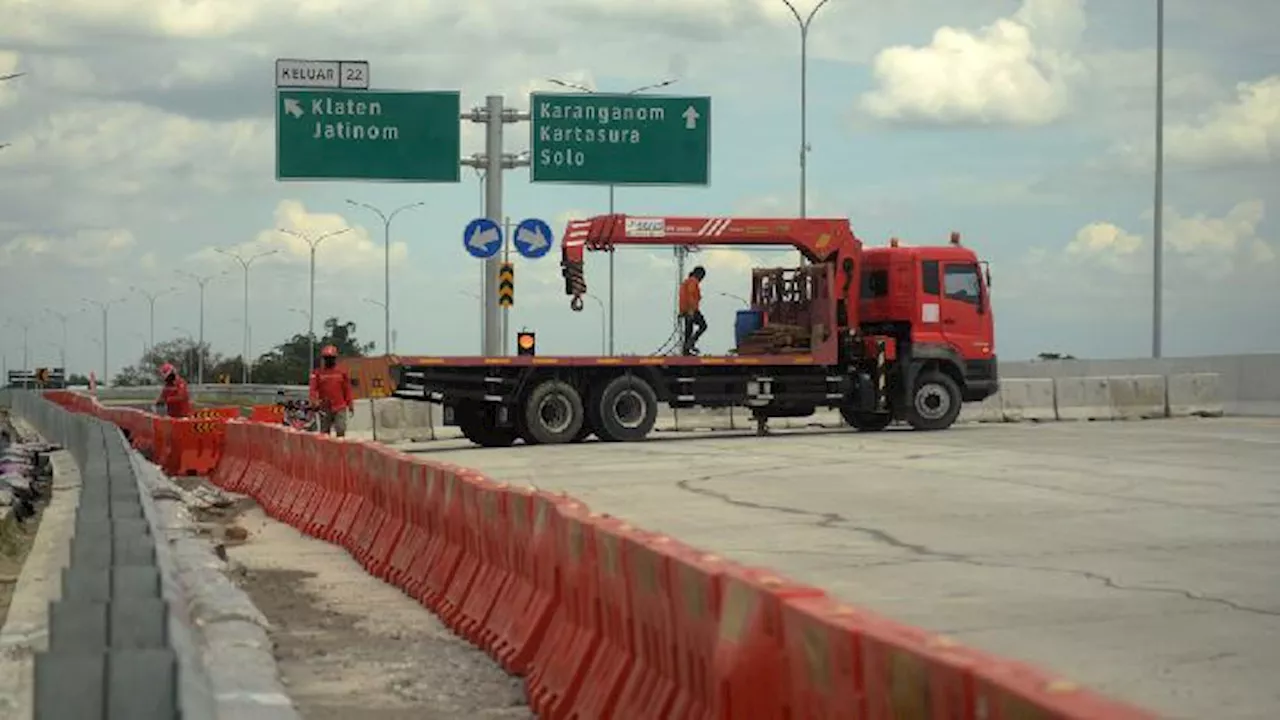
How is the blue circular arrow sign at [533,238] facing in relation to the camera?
toward the camera

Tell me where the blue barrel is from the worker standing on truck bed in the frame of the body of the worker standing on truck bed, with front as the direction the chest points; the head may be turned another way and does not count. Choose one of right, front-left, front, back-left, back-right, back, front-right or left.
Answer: front-left

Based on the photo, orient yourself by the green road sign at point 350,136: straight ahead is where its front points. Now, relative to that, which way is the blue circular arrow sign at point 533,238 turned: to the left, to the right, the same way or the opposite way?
the same way

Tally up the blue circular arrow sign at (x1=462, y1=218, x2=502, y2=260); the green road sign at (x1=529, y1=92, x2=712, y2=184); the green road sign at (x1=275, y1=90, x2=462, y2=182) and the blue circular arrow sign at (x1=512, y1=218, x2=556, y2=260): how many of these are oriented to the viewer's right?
0

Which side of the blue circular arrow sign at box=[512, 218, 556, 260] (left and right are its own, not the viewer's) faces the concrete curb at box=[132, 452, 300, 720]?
front

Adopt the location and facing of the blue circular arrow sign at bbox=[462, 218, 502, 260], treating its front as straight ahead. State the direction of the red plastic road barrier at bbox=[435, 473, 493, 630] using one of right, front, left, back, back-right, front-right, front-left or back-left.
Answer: front

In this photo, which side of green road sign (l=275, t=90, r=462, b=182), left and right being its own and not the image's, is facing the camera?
front

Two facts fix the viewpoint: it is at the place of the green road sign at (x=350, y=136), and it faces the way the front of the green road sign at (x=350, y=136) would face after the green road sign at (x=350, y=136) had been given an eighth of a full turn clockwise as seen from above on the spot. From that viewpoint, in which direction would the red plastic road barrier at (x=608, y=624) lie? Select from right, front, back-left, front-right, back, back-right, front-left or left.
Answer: front-left

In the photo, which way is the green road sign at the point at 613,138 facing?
toward the camera

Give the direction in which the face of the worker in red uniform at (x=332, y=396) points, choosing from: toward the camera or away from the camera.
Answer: toward the camera

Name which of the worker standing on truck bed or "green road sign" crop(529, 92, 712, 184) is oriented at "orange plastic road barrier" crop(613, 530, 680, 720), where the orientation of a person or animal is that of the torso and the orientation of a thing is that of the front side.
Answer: the green road sign

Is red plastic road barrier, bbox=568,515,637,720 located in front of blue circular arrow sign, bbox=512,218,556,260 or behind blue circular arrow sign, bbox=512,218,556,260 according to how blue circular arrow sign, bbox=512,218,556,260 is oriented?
in front

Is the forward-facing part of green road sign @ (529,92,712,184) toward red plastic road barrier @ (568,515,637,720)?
yes

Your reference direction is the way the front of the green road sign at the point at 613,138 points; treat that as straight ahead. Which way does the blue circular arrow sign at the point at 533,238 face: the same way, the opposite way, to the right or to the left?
the same way

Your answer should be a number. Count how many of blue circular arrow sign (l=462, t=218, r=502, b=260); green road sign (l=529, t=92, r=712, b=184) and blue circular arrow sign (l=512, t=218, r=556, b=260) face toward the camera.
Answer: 3

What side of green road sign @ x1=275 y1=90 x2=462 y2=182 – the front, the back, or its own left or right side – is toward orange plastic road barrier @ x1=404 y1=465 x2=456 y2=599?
front

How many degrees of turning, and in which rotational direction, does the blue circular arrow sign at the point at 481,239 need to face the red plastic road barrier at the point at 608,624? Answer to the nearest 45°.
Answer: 0° — it already faces it

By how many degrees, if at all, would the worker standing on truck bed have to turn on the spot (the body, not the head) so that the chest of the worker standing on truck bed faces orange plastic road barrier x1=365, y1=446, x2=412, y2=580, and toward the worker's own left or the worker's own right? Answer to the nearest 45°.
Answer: approximately 90° to the worker's own right
